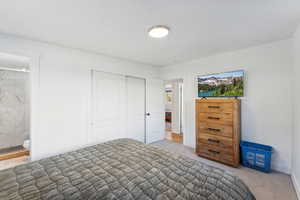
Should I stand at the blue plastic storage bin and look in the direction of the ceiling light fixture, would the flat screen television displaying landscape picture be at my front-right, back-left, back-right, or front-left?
front-right

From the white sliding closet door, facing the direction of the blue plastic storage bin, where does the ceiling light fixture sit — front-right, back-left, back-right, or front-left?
front-right

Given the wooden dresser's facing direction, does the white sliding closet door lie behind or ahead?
ahead

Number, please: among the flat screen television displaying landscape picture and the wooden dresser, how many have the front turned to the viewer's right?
0

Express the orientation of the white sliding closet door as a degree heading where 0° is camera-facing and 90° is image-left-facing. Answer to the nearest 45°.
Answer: approximately 315°

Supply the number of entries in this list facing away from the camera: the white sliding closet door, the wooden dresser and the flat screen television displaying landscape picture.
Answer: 0
